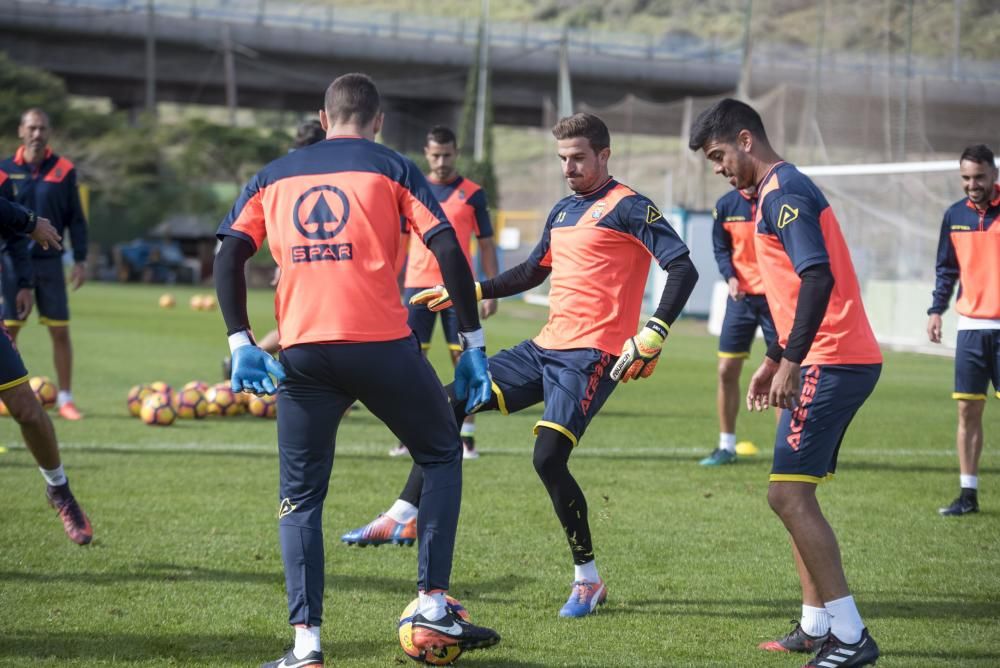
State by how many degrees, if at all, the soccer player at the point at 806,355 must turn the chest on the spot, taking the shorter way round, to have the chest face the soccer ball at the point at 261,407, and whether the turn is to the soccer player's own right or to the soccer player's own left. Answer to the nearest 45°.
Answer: approximately 45° to the soccer player's own right

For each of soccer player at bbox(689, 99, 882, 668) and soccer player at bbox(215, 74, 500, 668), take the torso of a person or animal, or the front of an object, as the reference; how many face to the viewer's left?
1

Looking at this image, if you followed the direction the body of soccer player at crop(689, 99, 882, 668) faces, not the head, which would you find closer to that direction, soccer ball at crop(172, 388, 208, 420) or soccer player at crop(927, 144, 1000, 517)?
the soccer ball

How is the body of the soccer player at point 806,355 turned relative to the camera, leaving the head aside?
to the viewer's left

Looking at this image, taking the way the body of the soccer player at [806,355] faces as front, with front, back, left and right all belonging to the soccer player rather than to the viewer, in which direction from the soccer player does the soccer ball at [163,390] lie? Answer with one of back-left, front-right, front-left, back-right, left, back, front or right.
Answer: front-right

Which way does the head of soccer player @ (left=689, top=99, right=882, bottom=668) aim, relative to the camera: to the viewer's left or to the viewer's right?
to the viewer's left

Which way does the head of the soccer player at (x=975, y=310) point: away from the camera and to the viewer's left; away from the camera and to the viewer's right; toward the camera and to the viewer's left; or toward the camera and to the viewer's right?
toward the camera and to the viewer's left

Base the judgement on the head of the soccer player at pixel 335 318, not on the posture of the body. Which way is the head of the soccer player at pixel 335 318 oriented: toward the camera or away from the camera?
away from the camera

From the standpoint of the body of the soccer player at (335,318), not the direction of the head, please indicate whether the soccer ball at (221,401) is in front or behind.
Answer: in front

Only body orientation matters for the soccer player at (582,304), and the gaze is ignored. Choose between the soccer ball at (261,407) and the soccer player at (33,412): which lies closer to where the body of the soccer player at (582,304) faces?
the soccer player

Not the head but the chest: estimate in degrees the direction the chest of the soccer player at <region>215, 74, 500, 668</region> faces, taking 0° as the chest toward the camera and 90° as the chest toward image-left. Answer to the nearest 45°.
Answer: approximately 180°

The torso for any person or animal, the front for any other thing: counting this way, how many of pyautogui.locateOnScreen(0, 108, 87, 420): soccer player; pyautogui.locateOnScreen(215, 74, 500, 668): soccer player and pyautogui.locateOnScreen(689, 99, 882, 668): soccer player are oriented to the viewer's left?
1

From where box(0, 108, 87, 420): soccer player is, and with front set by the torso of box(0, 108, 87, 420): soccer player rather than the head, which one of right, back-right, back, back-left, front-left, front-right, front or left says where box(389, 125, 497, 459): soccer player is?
front-left
